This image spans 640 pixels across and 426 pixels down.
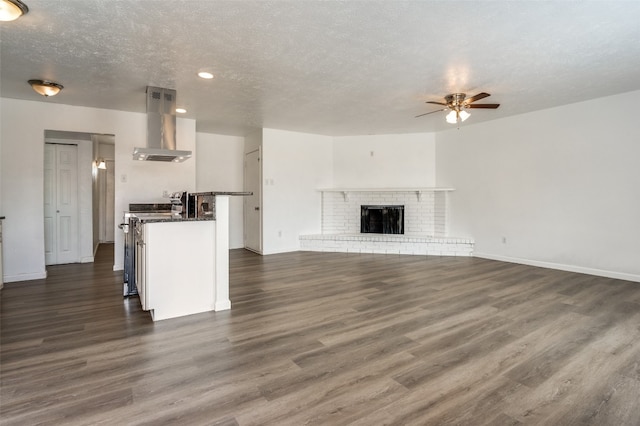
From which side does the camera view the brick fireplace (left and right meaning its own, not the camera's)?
front

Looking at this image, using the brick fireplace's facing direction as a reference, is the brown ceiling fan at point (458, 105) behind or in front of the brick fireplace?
in front

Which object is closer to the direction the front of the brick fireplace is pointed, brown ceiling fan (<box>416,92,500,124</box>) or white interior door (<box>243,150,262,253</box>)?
the brown ceiling fan

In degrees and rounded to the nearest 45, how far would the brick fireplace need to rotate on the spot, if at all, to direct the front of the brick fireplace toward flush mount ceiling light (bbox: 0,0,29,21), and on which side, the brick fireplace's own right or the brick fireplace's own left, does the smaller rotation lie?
approximately 45° to the brick fireplace's own right

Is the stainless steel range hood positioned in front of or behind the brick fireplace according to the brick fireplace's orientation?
in front

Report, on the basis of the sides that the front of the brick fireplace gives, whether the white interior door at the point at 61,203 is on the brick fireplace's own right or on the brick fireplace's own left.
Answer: on the brick fireplace's own right

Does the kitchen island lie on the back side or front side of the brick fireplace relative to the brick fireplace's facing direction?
on the front side

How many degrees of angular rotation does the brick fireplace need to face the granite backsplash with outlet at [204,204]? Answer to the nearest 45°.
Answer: approximately 45° to its right

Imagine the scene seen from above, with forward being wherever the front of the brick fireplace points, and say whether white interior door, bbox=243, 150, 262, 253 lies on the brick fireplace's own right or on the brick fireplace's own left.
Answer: on the brick fireplace's own right

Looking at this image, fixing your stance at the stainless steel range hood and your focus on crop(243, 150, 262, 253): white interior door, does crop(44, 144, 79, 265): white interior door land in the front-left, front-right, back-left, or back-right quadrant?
front-left

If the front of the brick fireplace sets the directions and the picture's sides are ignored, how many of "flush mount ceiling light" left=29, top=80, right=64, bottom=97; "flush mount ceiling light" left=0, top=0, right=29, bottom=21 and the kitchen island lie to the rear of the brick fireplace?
0
